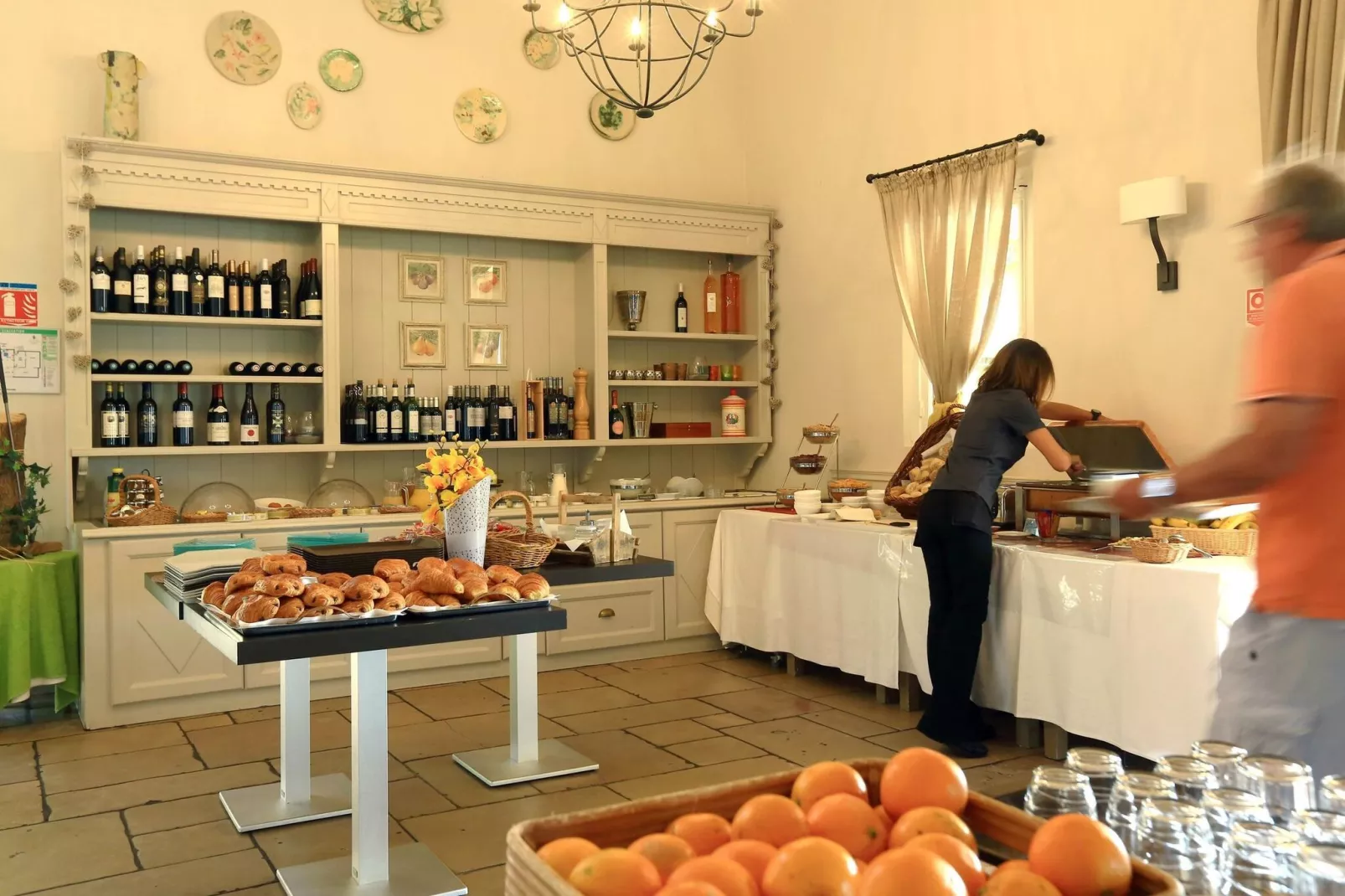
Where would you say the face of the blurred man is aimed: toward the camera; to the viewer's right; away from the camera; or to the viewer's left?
to the viewer's left

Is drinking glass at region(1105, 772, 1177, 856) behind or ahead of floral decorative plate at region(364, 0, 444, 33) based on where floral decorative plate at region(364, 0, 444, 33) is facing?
ahead

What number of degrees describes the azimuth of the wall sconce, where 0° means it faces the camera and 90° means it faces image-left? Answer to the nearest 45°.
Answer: approximately 45°

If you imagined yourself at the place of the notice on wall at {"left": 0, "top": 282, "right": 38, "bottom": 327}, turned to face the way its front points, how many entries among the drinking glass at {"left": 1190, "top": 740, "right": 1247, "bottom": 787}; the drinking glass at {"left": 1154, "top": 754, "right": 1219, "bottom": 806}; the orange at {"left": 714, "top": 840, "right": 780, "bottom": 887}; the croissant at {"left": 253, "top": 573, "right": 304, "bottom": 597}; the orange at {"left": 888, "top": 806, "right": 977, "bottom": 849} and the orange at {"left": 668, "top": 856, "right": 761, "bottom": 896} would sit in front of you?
6

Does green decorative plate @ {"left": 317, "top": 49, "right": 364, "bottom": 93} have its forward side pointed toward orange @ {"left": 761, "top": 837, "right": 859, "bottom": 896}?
yes

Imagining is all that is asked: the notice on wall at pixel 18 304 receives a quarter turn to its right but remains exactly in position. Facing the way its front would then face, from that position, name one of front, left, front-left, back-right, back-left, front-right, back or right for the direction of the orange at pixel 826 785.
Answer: left

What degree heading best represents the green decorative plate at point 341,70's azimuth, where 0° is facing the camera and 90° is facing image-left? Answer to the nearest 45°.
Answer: approximately 0°

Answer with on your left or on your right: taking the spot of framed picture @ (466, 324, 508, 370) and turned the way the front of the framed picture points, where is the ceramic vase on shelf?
on your right
